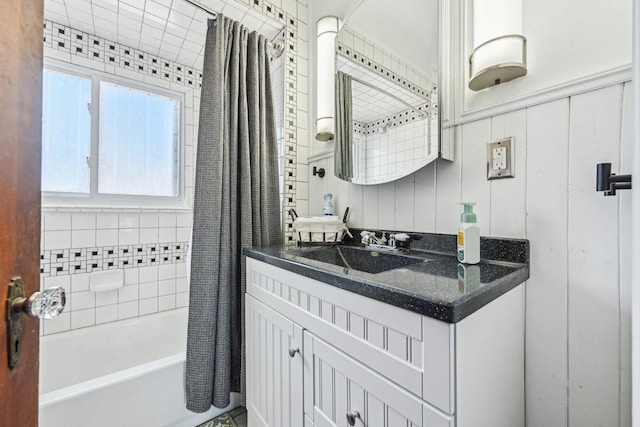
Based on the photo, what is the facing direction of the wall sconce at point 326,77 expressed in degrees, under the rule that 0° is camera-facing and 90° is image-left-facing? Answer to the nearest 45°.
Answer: approximately 45°

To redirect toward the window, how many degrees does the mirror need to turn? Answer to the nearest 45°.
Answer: approximately 45° to its right

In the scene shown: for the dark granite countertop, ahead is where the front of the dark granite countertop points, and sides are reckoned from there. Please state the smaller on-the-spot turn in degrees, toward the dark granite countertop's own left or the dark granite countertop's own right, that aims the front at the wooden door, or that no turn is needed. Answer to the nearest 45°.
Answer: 0° — it already faces it

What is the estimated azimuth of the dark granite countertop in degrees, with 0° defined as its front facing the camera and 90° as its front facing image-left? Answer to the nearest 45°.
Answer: approximately 45°

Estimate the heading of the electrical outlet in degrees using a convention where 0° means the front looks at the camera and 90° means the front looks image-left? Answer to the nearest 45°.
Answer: approximately 45°
